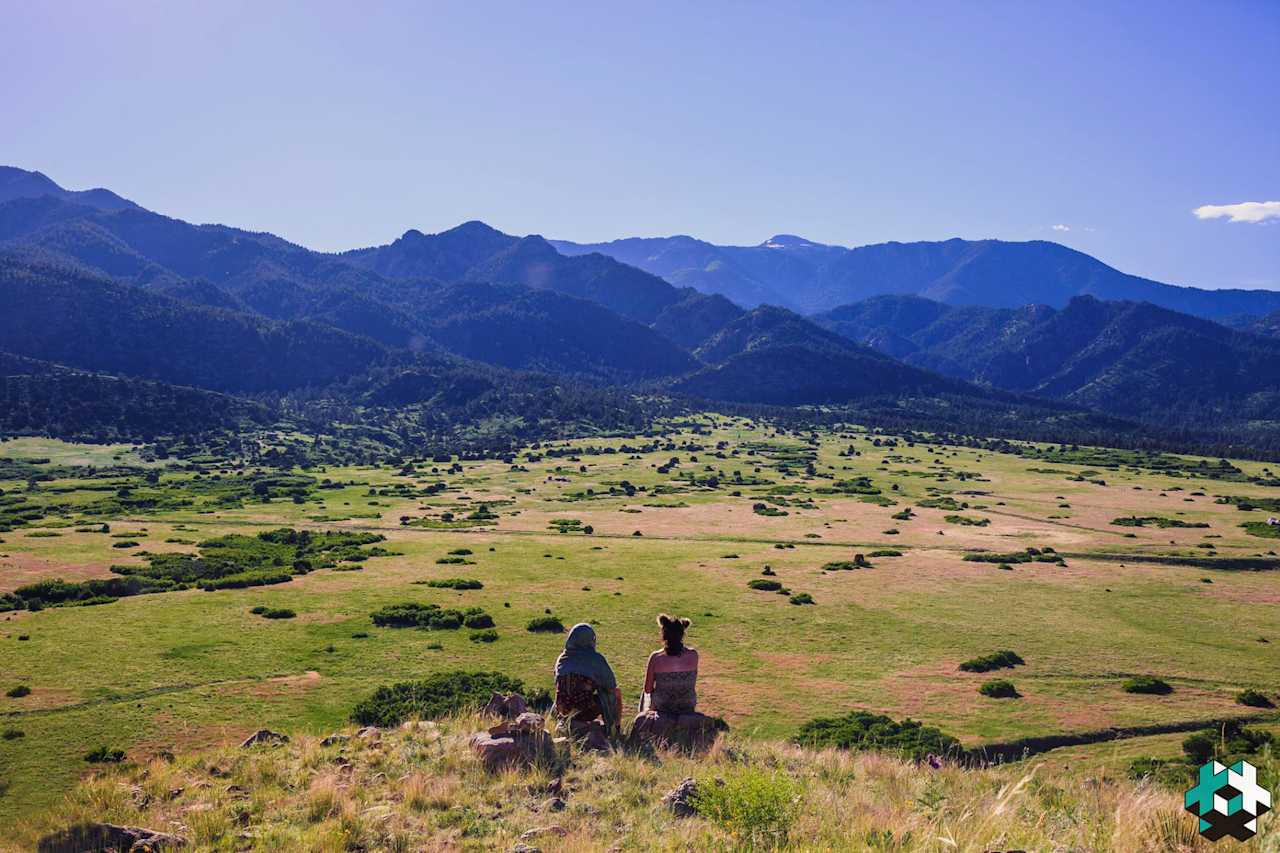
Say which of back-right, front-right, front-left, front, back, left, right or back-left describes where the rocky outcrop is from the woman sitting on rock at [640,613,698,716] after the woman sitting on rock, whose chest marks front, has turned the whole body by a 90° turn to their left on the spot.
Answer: front-left

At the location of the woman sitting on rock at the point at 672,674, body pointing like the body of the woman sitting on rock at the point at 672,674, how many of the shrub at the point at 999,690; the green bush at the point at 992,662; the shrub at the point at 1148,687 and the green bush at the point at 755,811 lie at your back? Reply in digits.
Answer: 1

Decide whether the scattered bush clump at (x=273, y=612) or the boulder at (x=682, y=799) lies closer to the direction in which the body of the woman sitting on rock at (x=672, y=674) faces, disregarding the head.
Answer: the scattered bush clump

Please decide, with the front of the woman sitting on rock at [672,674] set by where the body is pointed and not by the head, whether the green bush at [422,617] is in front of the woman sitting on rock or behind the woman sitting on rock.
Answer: in front

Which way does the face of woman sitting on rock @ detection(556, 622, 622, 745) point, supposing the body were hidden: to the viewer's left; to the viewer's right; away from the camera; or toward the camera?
away from the camera

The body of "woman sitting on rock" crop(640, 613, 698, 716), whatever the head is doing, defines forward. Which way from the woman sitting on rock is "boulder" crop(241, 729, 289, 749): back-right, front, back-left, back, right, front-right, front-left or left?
left

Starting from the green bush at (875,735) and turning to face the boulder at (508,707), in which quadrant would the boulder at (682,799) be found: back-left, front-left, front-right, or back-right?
front-left

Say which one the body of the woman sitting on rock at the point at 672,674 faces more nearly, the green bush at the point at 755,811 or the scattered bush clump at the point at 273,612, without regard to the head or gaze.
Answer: the scattered bush clump

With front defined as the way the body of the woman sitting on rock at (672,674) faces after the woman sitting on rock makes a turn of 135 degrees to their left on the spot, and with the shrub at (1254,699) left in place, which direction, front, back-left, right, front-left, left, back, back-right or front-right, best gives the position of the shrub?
back

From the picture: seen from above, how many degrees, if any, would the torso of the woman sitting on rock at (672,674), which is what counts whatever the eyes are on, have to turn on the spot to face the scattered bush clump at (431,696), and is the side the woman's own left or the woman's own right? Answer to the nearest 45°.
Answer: approximately 45° to the woman's own left

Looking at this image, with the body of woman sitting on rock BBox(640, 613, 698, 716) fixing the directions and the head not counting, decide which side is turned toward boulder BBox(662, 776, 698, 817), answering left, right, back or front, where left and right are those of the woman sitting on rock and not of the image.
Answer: back

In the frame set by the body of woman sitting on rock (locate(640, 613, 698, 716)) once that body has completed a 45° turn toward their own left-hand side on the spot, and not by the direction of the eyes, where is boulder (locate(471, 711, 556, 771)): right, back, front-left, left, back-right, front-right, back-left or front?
left

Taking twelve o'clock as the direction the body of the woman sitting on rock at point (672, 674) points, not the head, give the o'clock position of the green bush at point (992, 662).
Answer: The green bush is roughly at 1 o'clock from the woman sitting on rock.

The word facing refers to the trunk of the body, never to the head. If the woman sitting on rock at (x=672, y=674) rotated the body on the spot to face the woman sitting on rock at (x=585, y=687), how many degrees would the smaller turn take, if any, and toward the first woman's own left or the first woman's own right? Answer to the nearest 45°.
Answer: approximately 90° to the first woman's own left

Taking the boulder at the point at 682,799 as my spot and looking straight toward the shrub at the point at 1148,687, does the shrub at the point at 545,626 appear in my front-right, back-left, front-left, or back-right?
front-left

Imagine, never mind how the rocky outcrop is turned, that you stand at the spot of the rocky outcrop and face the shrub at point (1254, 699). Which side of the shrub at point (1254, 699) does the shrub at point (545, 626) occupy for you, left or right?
left

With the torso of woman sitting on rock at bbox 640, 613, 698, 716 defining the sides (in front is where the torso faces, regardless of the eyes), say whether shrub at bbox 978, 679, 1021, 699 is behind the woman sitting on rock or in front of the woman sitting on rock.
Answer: in front

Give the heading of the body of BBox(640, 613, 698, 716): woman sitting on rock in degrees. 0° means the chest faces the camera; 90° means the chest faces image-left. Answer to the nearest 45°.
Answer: approximately 180°
